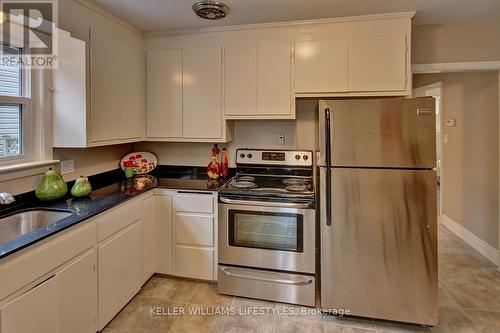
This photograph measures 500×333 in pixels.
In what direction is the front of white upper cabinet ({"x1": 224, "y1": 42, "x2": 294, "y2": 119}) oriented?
toward the camera

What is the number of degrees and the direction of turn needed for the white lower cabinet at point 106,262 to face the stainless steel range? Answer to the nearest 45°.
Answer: approximately 45° to its left

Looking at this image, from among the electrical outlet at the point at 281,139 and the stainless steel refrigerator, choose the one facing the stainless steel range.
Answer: the electrical outlet

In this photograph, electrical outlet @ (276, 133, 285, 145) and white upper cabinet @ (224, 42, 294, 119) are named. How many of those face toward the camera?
2

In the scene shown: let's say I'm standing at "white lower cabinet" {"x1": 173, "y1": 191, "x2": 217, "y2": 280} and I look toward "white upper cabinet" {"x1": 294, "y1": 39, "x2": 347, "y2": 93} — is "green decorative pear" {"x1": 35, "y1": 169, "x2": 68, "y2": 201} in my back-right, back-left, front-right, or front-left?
back-right

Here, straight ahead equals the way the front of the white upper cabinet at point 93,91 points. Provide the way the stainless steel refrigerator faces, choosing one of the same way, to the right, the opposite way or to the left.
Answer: to the right

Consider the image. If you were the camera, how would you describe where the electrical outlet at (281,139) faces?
facing the viewer

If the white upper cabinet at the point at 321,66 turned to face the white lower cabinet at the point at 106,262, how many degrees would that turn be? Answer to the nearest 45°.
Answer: approximately 45° to its right

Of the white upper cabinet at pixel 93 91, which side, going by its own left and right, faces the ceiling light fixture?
front

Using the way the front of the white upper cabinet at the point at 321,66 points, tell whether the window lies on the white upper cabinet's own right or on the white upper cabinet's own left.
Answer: on the white upper cabinet's own right

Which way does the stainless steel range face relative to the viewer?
toward the camera
